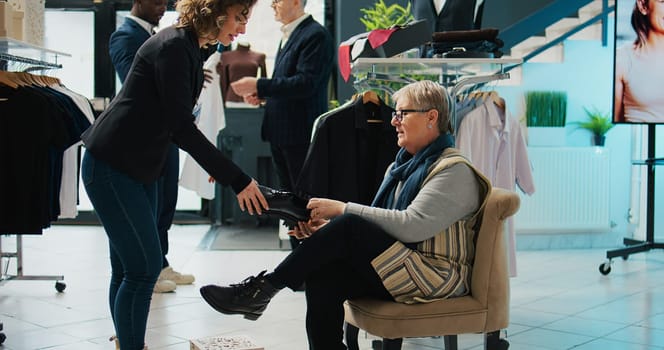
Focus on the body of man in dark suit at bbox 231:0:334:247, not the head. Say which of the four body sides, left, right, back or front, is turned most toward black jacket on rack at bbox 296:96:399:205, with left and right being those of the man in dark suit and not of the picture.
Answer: left

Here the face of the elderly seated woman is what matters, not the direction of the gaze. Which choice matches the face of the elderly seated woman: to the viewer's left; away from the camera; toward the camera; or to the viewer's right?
to the viewer's left

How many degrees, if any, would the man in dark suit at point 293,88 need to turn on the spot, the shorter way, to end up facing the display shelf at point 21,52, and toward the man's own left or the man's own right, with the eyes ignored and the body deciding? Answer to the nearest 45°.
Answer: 0° — they already face it

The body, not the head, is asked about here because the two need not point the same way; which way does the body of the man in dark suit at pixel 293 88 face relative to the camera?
to the viewer's left

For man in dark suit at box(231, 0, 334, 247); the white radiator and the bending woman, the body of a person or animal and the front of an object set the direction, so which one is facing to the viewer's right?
the bending woman

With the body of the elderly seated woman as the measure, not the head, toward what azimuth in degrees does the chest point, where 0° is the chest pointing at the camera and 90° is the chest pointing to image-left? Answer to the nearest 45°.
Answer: approximately 90°

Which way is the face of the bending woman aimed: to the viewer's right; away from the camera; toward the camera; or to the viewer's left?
to the viewer's right

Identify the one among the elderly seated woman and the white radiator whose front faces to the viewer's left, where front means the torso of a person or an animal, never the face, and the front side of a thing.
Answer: the elderly seated woman

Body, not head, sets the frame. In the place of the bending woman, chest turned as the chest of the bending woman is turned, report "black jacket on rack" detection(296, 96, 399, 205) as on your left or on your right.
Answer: on your left

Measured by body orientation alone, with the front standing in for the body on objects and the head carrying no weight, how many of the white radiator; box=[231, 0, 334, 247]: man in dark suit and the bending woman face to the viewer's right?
1

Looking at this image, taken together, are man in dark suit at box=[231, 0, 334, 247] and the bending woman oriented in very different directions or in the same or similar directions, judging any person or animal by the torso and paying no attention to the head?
very different directions

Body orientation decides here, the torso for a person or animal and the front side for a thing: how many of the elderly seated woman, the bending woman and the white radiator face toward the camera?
1

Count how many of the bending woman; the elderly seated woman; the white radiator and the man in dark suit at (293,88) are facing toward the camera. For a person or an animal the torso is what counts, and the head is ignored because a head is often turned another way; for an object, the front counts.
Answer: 1

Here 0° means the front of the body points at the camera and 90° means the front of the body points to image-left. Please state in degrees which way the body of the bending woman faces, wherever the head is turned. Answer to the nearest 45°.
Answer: approximately 270°

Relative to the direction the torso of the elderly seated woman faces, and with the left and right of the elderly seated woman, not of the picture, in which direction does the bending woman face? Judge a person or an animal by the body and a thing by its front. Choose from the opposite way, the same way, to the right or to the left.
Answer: the opposite way

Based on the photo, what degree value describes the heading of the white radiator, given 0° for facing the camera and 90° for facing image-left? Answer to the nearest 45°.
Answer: approximately 0°
